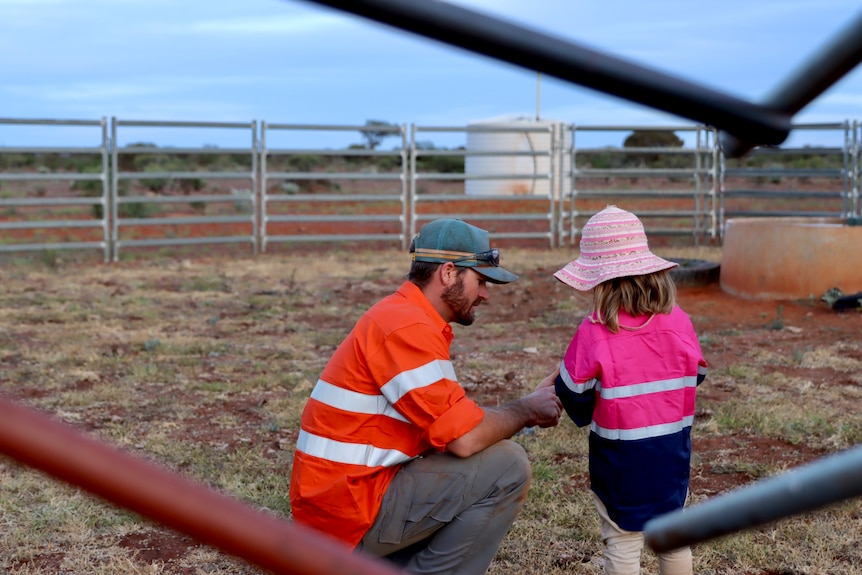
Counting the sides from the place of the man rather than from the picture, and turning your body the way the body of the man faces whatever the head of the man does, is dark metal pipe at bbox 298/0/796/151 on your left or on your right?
on your right

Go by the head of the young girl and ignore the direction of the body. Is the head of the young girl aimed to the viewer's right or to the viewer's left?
to the viewer's left

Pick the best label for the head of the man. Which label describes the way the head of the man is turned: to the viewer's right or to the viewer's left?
to the viewer's right

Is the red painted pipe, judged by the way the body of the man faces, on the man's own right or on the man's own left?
on the man's own right

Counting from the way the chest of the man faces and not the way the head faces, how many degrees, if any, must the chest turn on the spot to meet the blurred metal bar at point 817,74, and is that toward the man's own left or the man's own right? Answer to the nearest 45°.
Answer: approximately 90° to the man's own right

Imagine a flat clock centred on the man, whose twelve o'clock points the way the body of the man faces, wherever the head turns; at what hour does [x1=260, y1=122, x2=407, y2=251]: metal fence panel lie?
The metal fence panel is roughly at 9 o'clock from the man.

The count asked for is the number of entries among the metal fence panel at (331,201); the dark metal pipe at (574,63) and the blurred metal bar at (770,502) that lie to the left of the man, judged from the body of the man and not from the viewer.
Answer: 1

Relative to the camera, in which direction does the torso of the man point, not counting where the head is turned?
to the viewer's right

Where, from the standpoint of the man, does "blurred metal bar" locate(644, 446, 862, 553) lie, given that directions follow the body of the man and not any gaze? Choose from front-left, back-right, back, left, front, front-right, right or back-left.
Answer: right

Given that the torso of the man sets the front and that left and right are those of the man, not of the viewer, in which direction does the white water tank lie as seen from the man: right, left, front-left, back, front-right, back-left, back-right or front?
left

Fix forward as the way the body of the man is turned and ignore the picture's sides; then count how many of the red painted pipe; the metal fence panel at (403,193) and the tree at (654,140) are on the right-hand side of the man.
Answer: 1

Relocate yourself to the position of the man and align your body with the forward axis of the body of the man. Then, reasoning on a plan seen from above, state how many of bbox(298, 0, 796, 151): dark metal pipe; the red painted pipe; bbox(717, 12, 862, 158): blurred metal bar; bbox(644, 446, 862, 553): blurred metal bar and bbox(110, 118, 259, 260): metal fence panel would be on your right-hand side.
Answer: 4

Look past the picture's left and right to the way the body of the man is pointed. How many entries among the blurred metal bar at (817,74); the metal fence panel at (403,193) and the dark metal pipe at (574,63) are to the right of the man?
2
